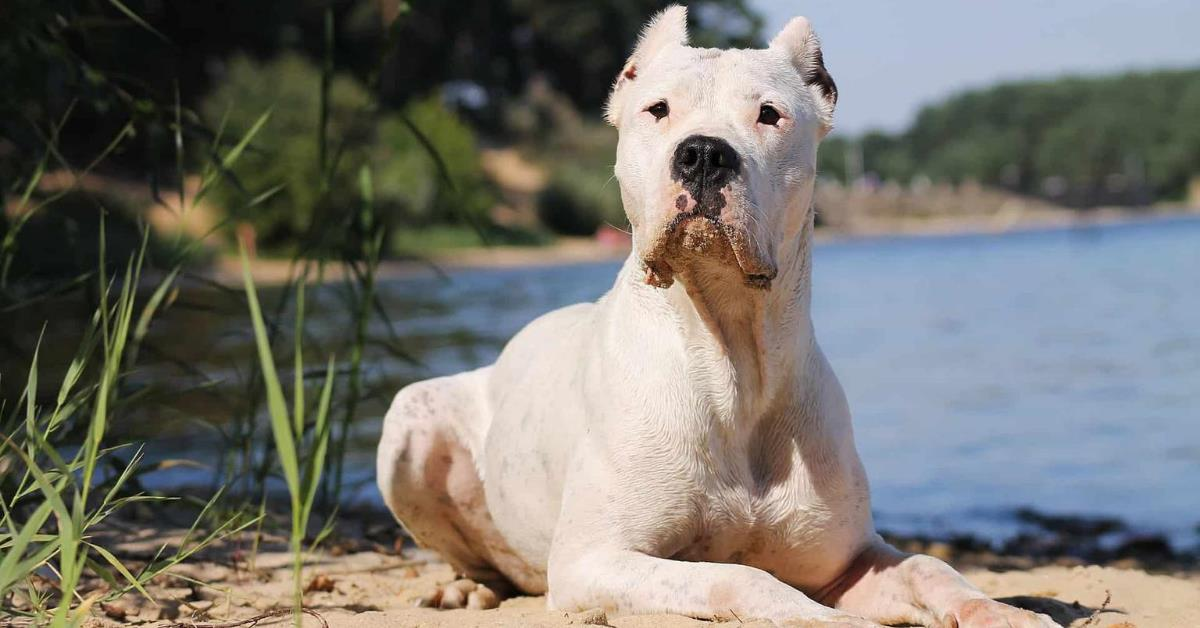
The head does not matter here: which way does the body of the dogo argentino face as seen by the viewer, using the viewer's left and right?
facing the viewer and to the right of the viewer
